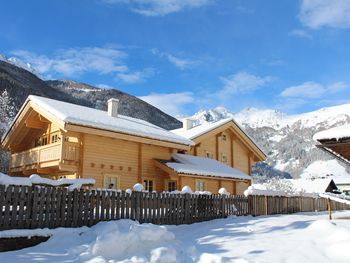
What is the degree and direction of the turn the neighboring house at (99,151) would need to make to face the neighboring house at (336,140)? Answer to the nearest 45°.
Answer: approximately 90° to its left

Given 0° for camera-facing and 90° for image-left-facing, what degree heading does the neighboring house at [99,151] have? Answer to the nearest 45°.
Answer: approximately 45°
